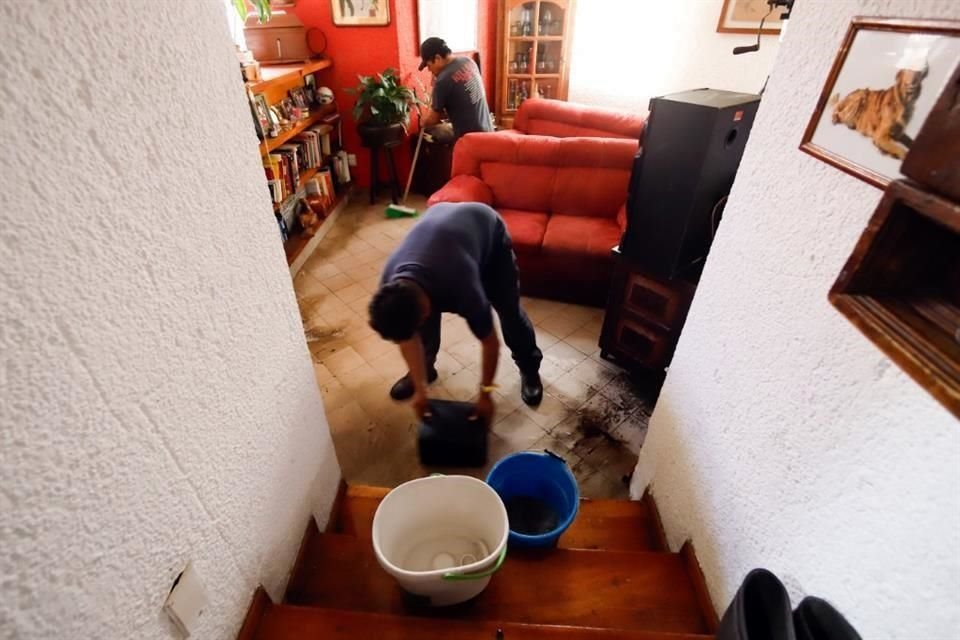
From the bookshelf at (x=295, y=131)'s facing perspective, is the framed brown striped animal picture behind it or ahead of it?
ahead

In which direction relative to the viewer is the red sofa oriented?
toward the camera

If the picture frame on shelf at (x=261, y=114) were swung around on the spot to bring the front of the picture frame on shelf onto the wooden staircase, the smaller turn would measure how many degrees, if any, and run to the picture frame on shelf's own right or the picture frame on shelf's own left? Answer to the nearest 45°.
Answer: approximately 45° to the picture frame on shelf's own right

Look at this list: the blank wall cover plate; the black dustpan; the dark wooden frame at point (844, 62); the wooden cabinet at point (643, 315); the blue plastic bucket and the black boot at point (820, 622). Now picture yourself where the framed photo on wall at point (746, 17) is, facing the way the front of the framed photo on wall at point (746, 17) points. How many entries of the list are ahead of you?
6

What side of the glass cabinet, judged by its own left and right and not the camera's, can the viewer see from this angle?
front

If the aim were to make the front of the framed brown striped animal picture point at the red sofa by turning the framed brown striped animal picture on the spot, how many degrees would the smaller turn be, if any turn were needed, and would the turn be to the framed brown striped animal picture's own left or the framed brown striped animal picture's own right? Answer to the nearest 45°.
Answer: approximately 90° to the framed brown striped animal picture's own right

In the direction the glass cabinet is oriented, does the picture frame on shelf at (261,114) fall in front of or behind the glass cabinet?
in front

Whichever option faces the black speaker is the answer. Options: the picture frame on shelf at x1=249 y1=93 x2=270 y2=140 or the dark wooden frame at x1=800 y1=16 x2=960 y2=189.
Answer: the picture frame on shelf

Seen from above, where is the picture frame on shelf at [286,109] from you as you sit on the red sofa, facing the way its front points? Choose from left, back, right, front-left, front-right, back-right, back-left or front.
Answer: right

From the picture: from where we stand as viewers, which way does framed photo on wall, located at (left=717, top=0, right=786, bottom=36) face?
facing the viewer

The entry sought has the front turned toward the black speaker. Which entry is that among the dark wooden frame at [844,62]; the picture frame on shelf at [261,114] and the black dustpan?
the picture frame on shelf

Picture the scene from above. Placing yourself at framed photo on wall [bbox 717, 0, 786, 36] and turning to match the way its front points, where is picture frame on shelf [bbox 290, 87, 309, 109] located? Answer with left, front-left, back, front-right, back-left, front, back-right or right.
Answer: front-right

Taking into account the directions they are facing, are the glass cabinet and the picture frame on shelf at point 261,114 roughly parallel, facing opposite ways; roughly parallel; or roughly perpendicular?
roughly perpendicular

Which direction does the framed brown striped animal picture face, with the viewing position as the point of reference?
facing the viewer and to the left of the viewer

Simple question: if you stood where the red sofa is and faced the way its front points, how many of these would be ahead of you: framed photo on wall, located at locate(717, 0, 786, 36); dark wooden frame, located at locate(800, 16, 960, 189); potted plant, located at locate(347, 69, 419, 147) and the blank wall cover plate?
2

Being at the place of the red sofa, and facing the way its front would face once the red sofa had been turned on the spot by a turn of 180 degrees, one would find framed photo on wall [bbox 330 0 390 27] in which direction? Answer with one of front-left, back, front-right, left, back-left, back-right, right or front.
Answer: front-left

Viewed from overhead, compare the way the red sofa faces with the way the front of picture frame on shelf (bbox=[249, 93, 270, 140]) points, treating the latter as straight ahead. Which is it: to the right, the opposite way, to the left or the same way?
to the right

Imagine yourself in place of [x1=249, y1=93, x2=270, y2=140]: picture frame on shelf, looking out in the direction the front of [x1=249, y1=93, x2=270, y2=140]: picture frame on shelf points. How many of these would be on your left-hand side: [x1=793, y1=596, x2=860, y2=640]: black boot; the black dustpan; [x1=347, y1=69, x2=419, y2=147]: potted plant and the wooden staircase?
1

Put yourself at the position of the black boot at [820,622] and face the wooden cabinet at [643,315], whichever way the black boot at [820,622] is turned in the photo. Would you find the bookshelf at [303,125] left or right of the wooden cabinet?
left
